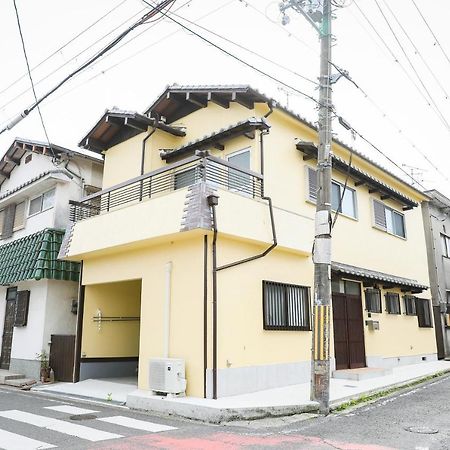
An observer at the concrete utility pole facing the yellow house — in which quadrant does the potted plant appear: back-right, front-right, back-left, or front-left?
front-left

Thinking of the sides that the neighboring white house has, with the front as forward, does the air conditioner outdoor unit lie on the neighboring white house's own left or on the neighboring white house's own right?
on the neighboring white house's own left

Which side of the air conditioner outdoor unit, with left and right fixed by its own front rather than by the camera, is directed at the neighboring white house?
right

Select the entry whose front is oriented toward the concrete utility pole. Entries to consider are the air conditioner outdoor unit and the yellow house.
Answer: the yellow house

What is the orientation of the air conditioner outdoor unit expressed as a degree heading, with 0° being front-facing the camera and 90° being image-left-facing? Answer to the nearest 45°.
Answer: approximately 45°

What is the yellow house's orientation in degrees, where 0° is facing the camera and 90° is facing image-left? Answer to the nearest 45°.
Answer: approximately 315°

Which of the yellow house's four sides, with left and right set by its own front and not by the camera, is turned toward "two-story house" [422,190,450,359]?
left

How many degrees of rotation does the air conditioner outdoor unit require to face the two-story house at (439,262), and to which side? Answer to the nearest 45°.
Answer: approximately 180°

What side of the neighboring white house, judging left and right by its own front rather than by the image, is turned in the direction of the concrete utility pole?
left

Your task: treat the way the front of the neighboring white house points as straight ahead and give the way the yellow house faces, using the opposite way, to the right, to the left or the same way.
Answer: to the left

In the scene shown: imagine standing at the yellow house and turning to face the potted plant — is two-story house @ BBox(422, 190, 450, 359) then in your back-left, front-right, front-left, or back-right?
back-right

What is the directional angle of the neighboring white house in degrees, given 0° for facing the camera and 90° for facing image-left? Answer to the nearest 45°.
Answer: approximately 45°

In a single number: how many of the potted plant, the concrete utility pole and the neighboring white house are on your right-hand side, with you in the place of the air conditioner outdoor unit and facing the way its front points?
2

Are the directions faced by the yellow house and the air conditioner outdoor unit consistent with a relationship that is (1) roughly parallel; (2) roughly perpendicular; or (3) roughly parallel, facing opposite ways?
roughly perpendicular

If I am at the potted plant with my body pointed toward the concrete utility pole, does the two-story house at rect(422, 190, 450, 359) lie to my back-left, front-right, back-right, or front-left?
front-left

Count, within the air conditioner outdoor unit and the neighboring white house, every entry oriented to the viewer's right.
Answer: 0
